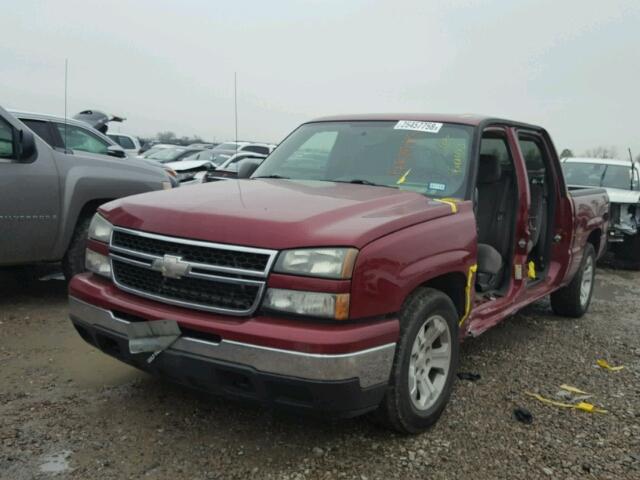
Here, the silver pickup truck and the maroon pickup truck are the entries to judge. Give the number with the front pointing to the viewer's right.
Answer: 1

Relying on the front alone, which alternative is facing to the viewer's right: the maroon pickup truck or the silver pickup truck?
the silver pickup truck

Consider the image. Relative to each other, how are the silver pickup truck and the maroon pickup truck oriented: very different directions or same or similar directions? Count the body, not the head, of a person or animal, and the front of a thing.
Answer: very different directions

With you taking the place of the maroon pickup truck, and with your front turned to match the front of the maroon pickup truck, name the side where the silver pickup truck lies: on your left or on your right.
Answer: on your right

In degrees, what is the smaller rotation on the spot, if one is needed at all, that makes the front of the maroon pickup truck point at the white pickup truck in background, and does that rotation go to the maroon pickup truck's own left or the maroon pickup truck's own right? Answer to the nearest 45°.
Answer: approximately 180°

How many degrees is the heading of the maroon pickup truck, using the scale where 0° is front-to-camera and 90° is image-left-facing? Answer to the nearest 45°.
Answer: approximately 45°

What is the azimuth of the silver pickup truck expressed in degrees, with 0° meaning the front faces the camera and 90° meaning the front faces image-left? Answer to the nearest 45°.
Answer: approximately 270°

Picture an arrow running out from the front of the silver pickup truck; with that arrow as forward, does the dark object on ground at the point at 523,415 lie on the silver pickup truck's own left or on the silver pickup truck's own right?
on the silver pickup truck's own right
